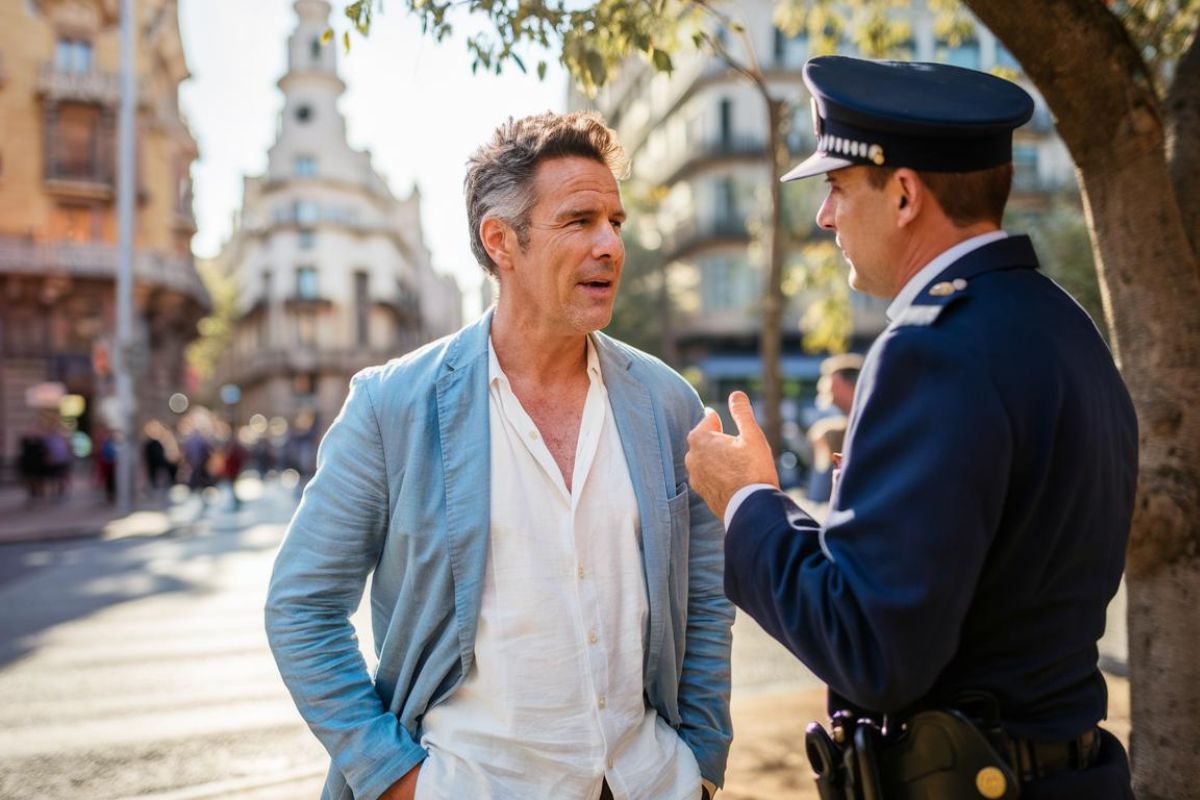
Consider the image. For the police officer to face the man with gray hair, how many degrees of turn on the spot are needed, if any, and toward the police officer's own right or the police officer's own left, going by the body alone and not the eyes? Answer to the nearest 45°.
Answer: approximately 45° to the police officer's own left

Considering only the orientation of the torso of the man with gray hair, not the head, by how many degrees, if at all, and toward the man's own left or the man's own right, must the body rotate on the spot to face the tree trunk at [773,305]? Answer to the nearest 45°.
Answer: approximately 135° to the man's own left

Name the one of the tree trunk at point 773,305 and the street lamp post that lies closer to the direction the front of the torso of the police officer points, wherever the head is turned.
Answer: the street lamp post

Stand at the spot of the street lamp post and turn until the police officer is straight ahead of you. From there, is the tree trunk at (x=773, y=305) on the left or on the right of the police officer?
left

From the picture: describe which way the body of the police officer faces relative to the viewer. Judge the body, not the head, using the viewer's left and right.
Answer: facing away from the viewer and to the left of the viewer

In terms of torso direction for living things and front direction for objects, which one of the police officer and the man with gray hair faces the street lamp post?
the police officer

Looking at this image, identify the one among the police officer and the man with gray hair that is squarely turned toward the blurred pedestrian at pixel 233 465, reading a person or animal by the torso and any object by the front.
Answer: the police officer

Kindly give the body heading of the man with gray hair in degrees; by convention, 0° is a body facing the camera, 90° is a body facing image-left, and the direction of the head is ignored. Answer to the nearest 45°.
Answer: approximately 315°
